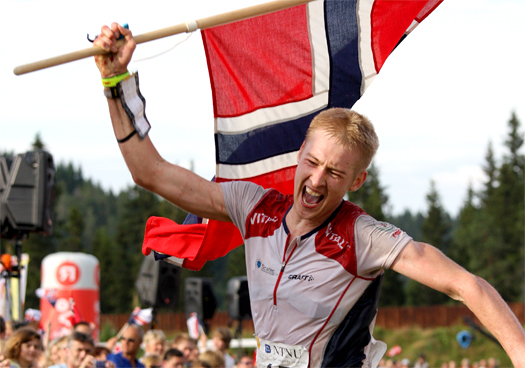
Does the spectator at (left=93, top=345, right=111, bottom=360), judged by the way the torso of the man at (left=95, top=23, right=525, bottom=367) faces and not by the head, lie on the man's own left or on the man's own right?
on the man's own right

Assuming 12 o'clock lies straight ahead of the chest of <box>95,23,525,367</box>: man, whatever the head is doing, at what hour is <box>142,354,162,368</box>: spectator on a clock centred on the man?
The spectator is roughly at 4 o'clock from the man.

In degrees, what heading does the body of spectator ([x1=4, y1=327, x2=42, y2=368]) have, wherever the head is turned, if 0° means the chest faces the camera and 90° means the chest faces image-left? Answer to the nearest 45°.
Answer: approximately 315°

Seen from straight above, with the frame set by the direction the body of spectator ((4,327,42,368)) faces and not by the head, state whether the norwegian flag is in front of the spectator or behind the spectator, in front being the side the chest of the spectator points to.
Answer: in front

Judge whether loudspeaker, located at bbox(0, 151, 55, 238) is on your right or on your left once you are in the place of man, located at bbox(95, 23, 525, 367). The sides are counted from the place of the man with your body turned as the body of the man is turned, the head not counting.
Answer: on your right

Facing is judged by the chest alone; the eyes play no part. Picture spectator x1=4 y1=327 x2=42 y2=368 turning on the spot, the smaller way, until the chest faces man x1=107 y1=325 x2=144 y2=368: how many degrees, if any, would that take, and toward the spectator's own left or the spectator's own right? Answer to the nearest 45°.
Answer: approximately 90° to the spectator's own left

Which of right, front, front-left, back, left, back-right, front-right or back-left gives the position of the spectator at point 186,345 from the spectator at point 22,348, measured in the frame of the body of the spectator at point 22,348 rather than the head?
left

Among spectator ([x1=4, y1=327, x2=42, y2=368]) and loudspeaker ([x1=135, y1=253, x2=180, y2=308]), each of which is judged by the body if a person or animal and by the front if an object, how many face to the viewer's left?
0

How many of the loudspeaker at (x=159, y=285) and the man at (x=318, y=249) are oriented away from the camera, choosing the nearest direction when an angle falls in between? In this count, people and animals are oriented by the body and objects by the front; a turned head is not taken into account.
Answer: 0

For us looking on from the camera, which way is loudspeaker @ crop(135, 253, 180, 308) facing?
facing the viewer and to the right of the viewer

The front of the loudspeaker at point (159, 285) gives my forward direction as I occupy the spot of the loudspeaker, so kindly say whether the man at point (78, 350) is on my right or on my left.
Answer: on my right

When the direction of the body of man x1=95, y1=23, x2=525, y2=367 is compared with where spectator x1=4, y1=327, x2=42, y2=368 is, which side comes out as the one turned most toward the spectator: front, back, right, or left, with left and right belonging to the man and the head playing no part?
right

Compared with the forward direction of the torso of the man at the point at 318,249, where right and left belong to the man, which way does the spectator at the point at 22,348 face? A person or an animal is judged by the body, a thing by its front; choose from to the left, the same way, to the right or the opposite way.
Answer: to the left

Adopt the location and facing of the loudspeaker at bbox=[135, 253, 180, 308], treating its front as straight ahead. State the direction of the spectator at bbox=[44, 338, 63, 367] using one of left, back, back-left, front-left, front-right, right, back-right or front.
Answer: front-right
